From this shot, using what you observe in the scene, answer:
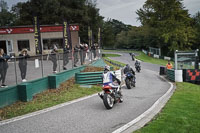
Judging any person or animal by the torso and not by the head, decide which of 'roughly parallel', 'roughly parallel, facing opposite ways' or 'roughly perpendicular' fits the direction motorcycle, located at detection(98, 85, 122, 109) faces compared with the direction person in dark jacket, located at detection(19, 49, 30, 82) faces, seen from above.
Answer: roughly perpendicular

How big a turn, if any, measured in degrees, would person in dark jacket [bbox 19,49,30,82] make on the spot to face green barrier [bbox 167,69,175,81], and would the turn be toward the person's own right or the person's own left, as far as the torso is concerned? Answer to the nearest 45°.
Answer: approximately 90° to the person's own left

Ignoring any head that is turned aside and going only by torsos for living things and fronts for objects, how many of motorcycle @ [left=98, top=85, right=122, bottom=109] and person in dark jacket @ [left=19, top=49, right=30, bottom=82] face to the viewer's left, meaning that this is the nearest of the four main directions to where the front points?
0

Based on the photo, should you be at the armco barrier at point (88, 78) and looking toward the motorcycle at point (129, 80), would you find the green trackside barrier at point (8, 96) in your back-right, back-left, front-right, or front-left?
back-right

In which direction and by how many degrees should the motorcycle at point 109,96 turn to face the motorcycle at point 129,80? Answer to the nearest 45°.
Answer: approximately 45° to its left

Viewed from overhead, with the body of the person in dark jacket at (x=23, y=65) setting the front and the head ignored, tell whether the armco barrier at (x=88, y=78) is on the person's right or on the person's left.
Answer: on the person's left

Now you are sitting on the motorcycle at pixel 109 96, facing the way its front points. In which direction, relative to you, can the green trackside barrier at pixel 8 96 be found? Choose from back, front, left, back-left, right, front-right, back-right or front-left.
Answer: back-left

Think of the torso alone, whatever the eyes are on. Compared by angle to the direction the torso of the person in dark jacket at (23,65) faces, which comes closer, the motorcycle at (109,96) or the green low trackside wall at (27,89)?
the pit wall

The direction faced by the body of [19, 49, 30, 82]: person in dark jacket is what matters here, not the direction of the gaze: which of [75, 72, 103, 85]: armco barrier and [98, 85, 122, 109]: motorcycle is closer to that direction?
the motorcycle

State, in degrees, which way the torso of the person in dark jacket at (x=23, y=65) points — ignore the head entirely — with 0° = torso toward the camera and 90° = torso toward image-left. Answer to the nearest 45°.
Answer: approximately 315°
